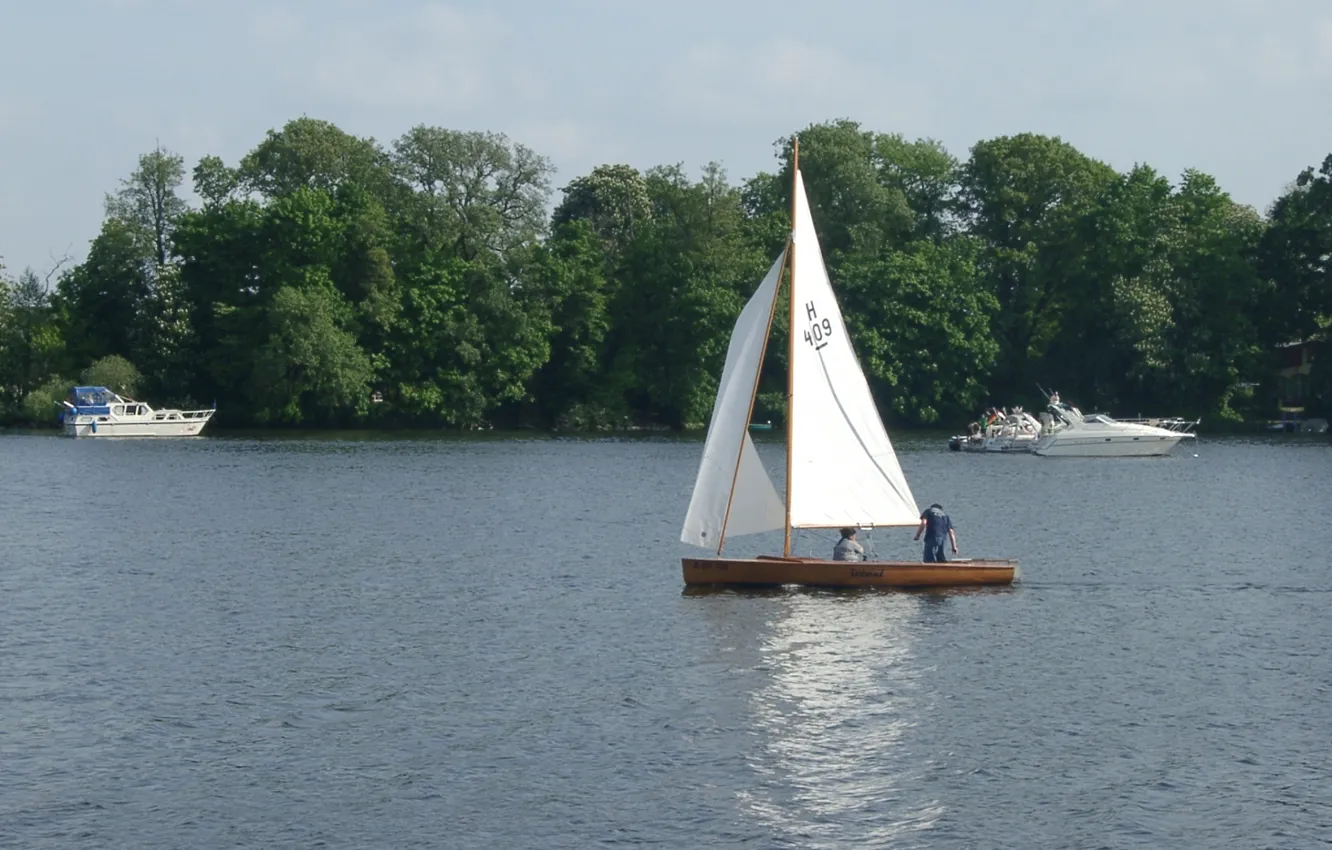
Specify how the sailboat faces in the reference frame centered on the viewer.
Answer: facing to the left of the viewer
